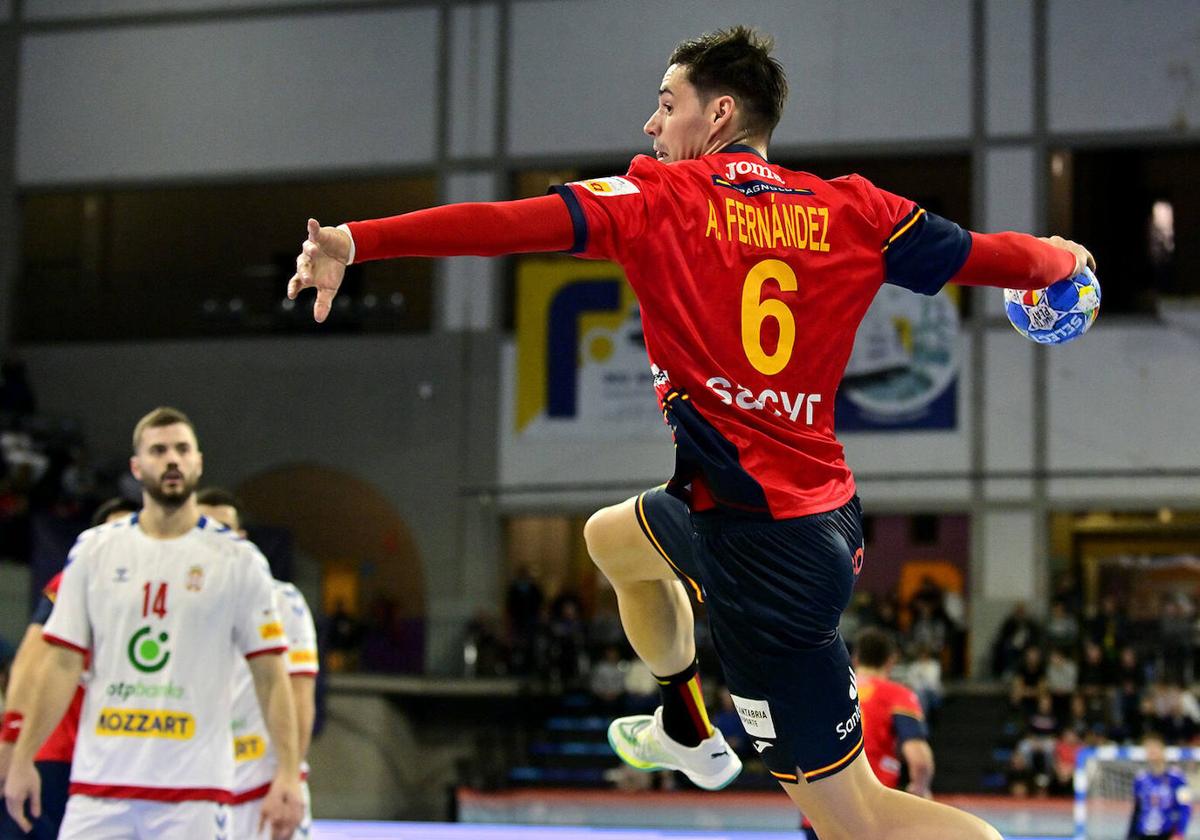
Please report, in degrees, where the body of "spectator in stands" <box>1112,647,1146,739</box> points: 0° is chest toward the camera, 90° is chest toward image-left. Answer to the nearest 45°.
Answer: approximately 0°

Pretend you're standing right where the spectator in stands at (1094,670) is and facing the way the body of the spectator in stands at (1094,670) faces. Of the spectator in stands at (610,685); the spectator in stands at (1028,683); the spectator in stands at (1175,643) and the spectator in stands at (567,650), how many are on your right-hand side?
3

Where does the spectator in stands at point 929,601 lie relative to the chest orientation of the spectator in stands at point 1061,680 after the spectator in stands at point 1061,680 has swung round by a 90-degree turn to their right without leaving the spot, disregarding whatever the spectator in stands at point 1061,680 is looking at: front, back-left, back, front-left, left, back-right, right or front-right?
front-right

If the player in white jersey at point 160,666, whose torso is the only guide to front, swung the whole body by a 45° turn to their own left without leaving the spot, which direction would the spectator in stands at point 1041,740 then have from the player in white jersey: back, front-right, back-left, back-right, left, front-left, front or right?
left

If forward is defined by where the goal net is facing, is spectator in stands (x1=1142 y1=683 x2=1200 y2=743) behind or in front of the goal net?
behind
